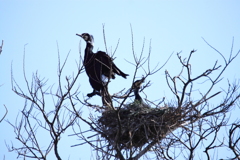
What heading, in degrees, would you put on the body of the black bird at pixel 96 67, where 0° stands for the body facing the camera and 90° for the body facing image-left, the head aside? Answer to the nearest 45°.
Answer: approximately 90°
